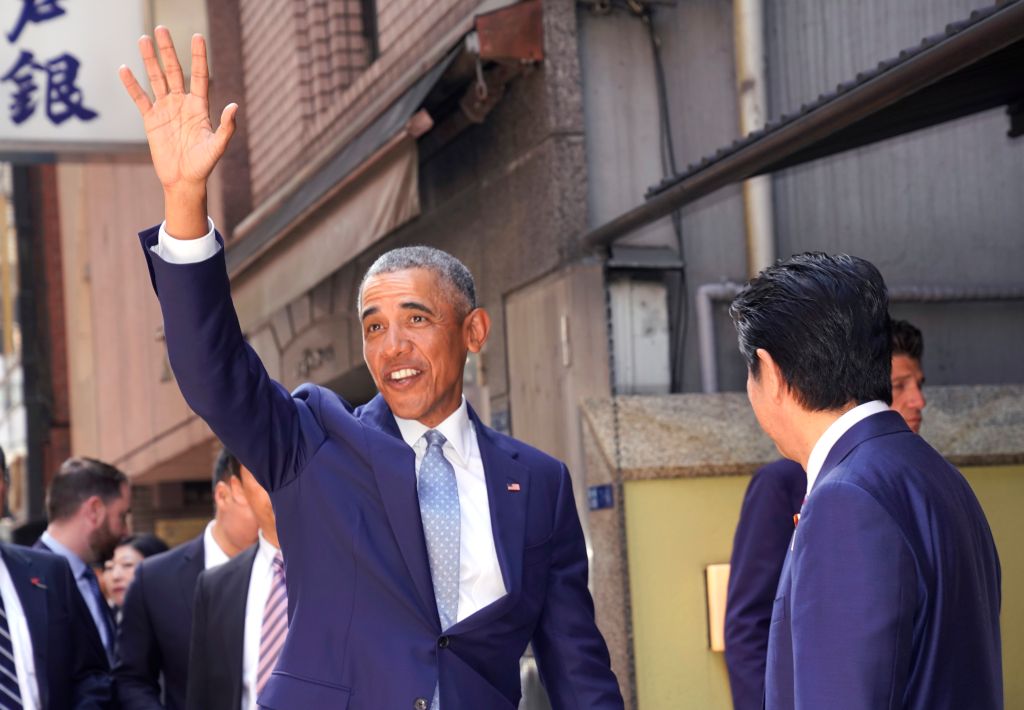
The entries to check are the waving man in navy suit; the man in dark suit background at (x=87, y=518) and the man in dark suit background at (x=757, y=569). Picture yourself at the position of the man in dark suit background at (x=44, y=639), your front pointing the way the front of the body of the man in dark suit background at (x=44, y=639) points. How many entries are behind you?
1

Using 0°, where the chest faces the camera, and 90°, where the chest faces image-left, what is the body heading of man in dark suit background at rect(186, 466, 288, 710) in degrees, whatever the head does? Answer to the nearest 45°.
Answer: approximately 315°

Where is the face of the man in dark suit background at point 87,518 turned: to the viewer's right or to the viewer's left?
to the viewer's right

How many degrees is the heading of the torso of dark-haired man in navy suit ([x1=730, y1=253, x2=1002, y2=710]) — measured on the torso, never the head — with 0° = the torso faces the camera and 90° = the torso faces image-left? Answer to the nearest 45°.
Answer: approximately 135°

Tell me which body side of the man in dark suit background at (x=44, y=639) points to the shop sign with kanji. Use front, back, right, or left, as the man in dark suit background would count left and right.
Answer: back

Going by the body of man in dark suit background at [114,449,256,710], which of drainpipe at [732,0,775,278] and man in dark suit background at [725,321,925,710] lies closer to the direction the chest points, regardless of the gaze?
the man in dark suit background

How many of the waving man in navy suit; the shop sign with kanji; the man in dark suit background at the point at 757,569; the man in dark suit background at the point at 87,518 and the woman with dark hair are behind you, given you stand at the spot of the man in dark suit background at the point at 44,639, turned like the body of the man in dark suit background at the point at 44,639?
3
